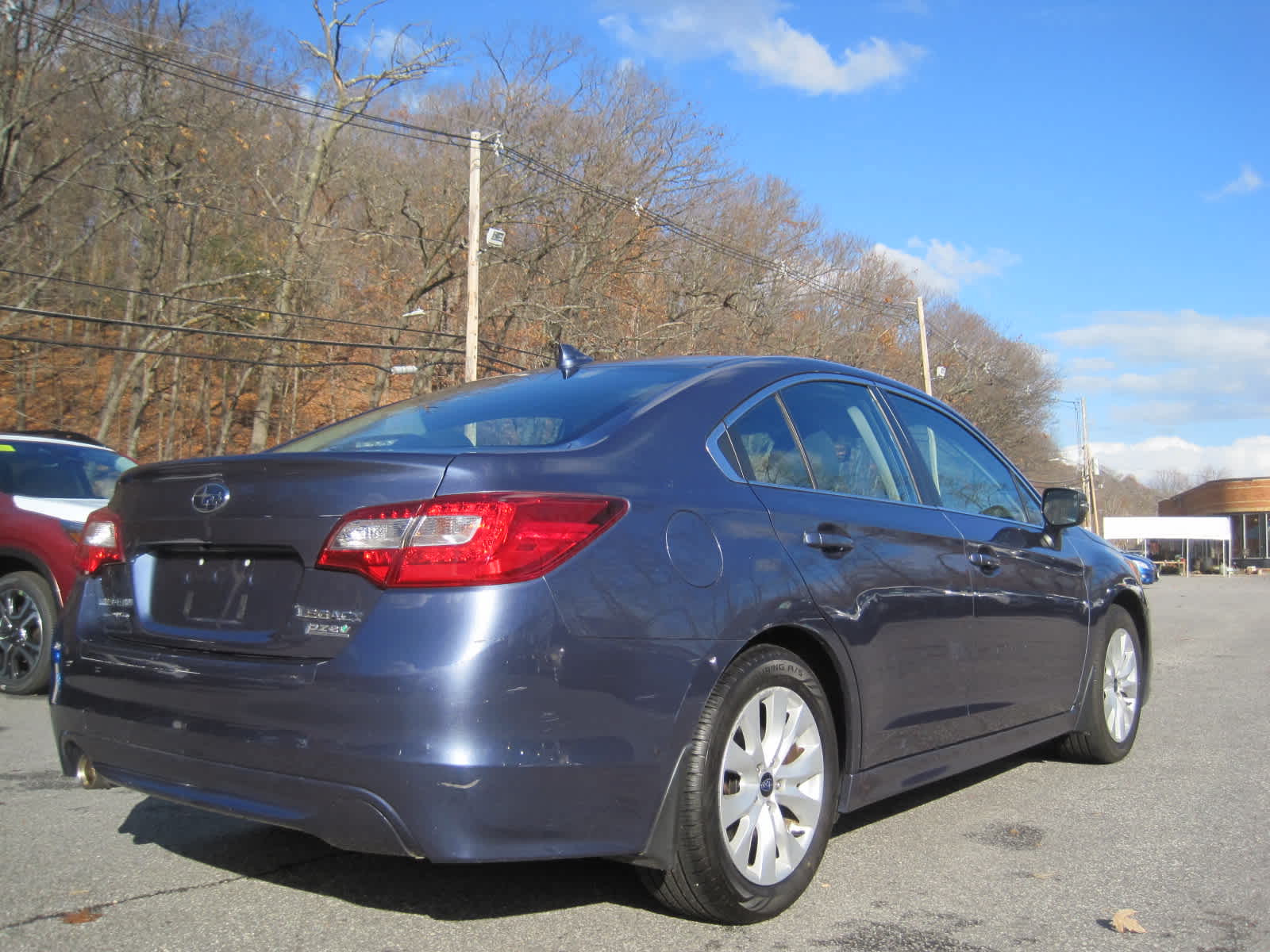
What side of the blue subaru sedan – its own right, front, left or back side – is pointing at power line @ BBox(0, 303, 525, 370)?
left

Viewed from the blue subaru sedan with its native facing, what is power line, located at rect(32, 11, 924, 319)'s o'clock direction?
The power line is roughly at 10 o'clock from the blue subaru sedan.

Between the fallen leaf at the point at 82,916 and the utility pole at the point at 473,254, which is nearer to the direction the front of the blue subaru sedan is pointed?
the utility pole

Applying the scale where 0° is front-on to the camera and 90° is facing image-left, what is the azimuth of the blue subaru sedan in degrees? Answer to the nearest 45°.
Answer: approximately 225°

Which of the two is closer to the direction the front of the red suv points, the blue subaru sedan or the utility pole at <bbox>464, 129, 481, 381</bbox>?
the blue subaru sedan

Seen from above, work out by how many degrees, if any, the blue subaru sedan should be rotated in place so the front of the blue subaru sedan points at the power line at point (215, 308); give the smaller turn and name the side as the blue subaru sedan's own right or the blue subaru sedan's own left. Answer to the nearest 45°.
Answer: approximately 45° to the blue subaru sedan's own left
